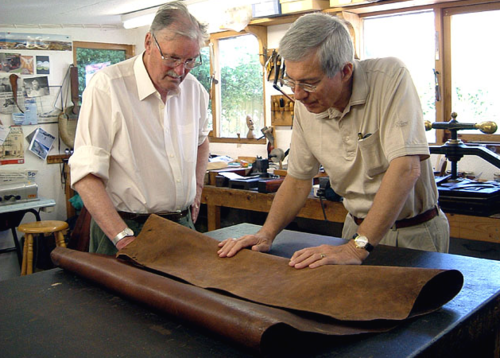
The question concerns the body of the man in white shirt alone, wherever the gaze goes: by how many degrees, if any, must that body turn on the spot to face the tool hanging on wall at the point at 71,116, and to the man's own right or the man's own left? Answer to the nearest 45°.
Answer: approximately 135° to the man's own left

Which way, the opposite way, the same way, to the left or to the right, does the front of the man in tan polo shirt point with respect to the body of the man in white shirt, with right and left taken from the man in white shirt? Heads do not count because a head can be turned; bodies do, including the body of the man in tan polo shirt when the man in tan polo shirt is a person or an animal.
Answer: to the right

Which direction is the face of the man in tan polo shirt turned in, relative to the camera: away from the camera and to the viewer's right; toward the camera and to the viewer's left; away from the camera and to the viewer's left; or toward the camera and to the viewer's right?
toward the camera and to the viewer's left

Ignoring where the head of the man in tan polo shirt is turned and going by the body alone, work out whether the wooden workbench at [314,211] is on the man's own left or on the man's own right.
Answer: on the man's own right

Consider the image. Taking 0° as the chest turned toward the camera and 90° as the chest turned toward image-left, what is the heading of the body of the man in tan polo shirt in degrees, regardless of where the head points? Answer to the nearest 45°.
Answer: approximately 45°

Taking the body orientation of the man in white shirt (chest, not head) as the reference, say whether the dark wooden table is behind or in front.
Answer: in front

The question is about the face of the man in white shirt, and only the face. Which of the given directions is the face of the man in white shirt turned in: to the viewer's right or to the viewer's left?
to the viewer's right

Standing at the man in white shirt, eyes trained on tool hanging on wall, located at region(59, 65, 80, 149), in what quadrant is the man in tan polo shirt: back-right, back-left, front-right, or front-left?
back-right

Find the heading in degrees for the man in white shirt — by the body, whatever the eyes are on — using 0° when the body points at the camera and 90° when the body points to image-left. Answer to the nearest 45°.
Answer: approximately 315°

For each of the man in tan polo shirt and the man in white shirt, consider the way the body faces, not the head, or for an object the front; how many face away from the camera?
0

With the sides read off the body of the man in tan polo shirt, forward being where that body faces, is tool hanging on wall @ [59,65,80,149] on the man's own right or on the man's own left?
on the man's own right

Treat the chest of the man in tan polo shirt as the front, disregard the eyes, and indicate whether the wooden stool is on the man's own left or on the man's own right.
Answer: on the man's own right

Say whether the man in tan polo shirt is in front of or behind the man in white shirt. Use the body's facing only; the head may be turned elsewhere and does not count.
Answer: in front

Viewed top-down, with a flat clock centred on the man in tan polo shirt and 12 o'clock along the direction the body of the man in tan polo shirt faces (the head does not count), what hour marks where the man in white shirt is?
The man in white shirt is roughly at 2 o'clock from the man in tan polo shirt.
